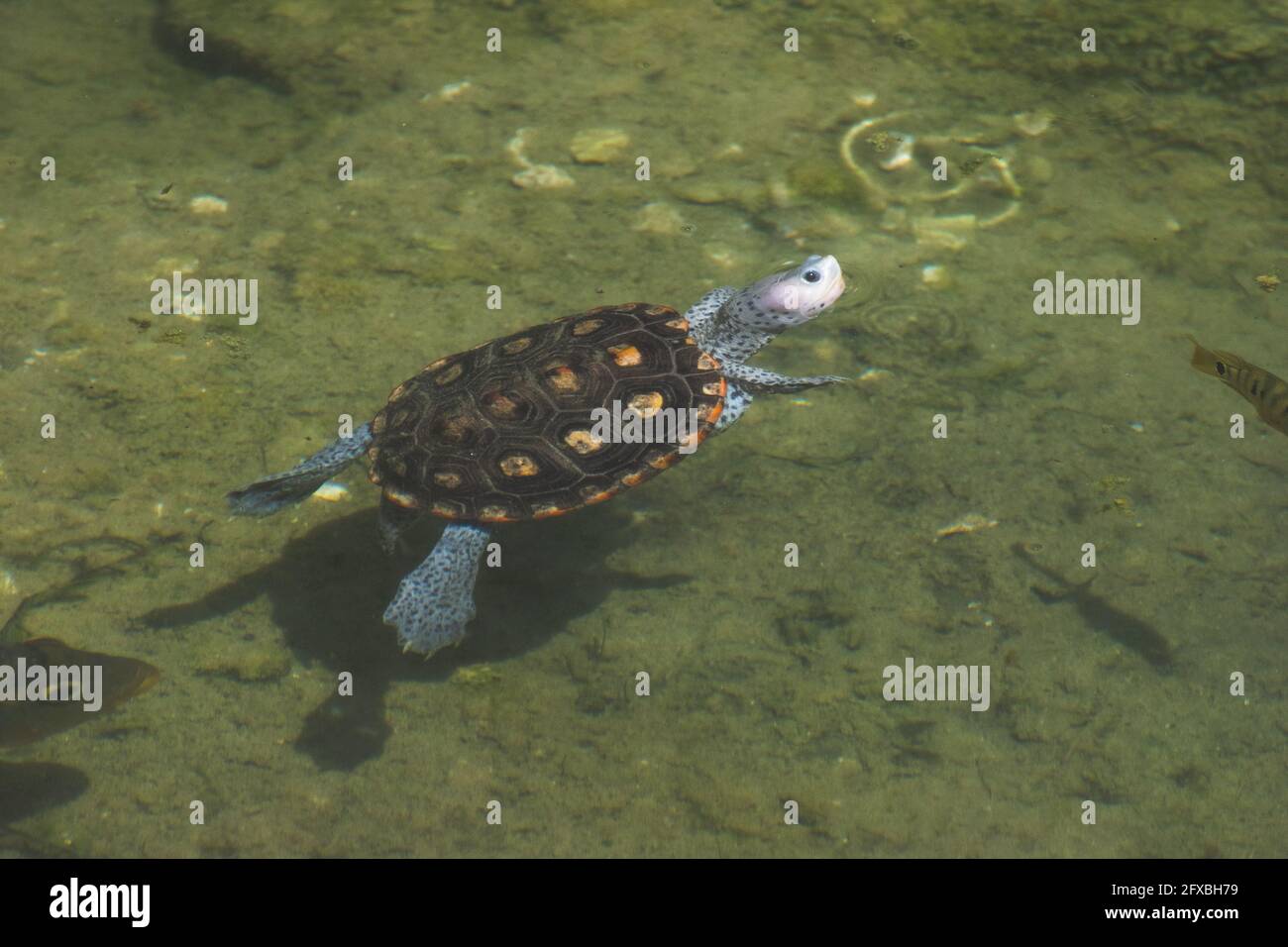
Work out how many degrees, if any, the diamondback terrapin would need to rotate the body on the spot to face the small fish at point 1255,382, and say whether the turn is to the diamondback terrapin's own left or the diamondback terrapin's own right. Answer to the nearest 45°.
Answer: approximately 45° to the diamondback terrapin's own right

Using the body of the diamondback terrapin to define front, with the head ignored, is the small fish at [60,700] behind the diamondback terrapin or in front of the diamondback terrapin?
behind

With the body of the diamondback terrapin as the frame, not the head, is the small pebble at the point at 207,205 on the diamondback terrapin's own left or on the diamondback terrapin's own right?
on the diamondback terrapin's own left

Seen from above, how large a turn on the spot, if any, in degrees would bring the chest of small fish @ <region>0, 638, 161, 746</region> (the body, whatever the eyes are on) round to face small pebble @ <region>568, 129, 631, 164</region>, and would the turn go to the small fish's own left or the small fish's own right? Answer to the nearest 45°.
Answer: approximately 45° to the small fish's own left

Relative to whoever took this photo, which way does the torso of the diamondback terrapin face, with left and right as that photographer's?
facing away from the viewer and to the right of the viewer

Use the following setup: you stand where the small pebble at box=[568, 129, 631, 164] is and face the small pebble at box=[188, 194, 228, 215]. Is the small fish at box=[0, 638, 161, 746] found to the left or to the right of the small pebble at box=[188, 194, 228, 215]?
left

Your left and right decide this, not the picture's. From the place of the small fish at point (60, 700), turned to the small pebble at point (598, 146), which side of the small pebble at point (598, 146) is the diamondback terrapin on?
right

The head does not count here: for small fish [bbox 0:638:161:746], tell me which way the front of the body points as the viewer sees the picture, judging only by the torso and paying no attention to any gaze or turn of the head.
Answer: to the viewer's right

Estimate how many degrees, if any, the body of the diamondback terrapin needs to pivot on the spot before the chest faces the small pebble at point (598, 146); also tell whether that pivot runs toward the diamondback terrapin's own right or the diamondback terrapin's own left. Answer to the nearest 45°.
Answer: approximately 45° to the diamondback terrapin's own left
